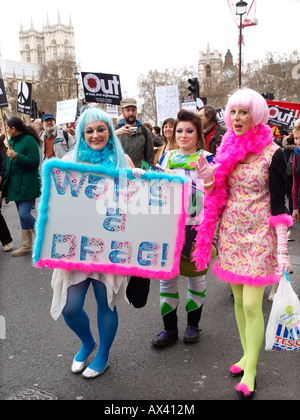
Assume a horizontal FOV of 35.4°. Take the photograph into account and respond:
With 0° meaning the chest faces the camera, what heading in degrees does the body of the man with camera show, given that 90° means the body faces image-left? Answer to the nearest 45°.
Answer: approximately 0°

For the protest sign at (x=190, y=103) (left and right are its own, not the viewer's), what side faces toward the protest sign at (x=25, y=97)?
right

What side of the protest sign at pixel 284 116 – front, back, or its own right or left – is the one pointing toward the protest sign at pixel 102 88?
right

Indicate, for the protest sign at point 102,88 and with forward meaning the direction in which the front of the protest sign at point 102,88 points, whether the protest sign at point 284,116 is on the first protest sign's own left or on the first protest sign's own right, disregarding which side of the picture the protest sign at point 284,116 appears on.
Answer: on the first protest sign's own left
